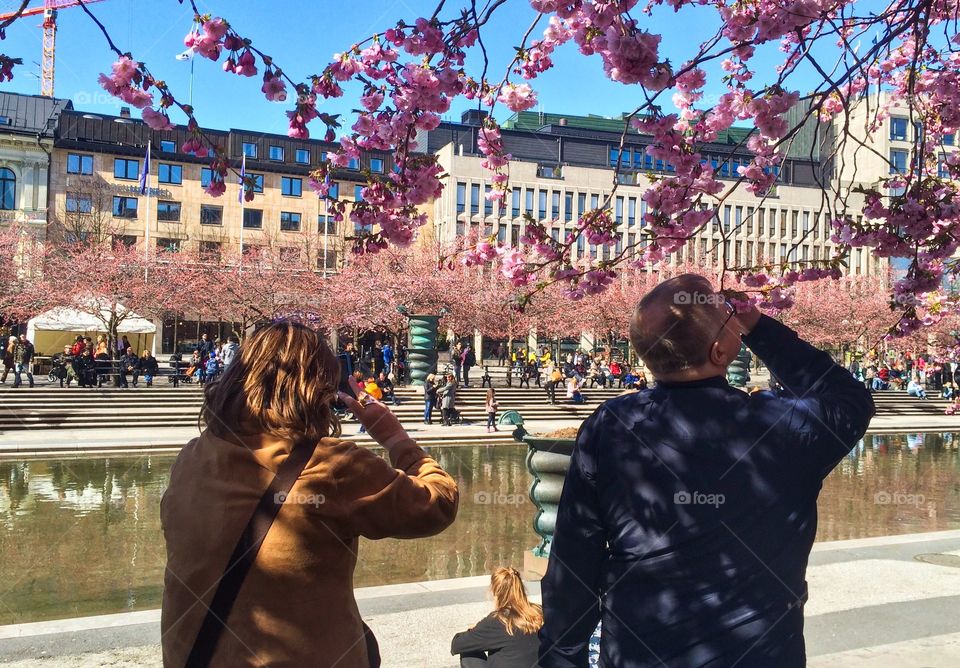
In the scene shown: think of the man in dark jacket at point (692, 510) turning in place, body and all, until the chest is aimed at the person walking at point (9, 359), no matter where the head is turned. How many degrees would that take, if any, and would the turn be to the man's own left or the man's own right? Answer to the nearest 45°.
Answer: approximately 45° to the man's own left

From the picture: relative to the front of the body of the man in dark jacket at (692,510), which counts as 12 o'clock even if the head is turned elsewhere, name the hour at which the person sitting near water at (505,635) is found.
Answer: The person sitting near water is roughly at 11 o'clock from the man in dark jacket.

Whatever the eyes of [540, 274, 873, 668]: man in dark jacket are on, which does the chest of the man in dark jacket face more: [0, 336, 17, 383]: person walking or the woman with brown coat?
the person walking

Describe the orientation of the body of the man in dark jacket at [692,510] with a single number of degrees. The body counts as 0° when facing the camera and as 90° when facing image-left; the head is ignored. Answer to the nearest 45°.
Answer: approximately 180°

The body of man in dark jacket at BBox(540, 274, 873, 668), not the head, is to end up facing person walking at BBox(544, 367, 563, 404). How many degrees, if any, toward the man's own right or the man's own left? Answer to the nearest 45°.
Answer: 0° — they already face them

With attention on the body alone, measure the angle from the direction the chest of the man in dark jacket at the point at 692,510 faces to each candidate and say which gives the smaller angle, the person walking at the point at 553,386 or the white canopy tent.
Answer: the person walking

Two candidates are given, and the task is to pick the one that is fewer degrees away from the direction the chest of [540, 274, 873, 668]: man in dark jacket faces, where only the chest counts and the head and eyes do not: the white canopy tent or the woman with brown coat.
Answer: the white canopy tent

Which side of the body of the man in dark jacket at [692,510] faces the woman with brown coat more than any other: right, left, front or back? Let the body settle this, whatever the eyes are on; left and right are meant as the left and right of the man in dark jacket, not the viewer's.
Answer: left

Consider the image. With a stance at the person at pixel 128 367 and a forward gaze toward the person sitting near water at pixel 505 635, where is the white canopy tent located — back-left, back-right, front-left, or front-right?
back-right
